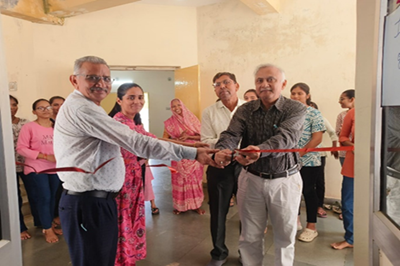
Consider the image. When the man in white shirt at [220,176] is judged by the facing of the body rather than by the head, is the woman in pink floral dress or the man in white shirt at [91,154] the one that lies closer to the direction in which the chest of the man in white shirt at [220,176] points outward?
the man in white shirt

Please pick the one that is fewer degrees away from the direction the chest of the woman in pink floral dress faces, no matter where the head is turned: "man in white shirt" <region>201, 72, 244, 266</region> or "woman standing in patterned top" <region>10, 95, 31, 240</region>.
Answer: the man in white shirt

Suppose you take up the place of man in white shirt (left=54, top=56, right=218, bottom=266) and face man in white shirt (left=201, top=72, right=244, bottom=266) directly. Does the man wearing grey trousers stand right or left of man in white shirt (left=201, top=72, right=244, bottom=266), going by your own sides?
right

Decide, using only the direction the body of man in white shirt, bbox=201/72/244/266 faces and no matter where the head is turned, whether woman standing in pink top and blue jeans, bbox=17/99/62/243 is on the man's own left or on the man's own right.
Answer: on the man's own right

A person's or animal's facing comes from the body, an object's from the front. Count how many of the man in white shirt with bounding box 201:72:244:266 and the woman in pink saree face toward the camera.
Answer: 2

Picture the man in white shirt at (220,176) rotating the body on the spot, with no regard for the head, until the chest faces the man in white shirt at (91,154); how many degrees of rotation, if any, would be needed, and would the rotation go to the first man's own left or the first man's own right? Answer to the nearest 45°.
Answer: approximately 45° to the first man's own right

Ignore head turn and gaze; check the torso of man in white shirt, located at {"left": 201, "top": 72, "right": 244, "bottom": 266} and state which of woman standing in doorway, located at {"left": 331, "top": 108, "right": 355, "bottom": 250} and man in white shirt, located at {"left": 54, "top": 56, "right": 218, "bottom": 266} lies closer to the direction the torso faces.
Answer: the man in white shirt

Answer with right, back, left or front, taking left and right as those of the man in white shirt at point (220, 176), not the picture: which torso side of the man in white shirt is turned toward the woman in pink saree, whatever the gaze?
back

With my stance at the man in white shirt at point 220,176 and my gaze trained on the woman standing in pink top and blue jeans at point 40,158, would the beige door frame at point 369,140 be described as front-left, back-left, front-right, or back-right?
back-left

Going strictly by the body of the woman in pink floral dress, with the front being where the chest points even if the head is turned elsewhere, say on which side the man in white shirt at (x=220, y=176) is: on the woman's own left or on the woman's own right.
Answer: on the woman's own left
